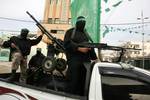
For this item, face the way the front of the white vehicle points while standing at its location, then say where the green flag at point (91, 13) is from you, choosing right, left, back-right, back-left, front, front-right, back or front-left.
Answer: back-left

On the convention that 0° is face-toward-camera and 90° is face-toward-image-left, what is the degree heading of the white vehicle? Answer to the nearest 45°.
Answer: approximately 315°
